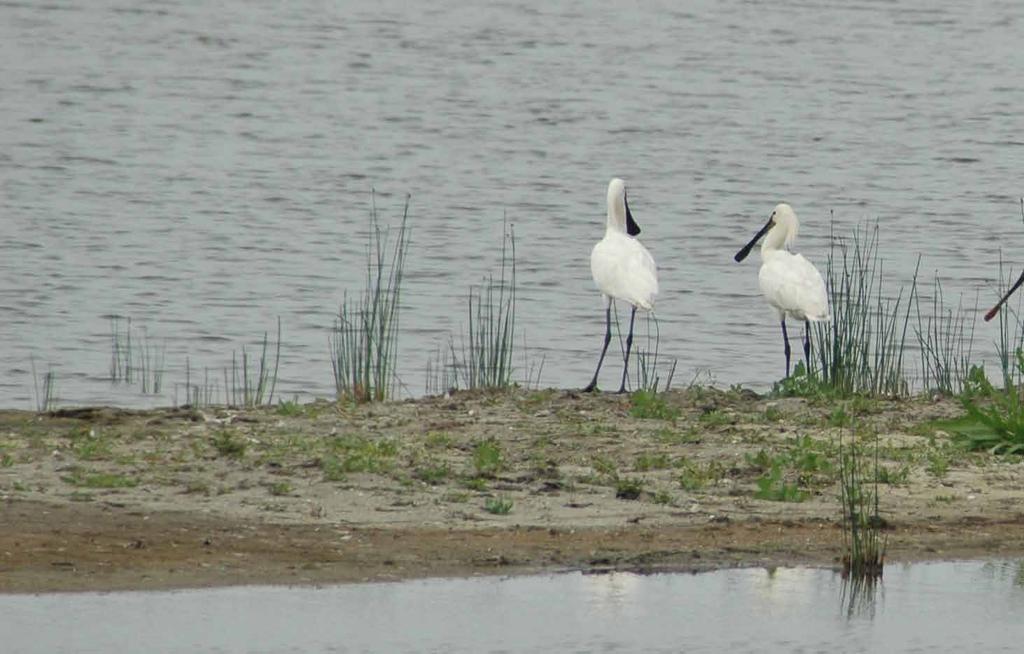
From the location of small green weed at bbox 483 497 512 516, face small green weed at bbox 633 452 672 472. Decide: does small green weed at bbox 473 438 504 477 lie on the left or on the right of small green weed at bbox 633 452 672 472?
left

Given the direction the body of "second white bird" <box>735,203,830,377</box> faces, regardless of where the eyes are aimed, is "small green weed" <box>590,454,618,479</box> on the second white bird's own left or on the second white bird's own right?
on the second white bird's own left

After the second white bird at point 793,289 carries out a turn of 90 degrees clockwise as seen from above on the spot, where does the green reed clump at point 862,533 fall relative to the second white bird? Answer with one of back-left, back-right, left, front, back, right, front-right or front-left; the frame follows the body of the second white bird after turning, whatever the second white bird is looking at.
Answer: back

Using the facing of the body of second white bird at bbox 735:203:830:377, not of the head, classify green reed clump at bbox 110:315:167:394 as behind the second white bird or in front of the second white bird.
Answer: in front

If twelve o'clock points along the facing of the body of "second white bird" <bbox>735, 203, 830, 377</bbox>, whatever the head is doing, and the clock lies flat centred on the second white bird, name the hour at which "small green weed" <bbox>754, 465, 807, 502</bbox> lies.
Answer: The small green weed is roughly at 9 o'clock from the second white bird.

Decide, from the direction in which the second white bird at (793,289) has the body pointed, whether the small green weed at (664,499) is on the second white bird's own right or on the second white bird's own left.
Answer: on the second white bird's own left

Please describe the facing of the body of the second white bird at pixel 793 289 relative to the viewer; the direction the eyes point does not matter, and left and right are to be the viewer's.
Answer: facing to the left of the viewer

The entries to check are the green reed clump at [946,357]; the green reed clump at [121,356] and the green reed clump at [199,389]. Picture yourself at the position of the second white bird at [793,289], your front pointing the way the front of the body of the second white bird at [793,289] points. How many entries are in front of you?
2
